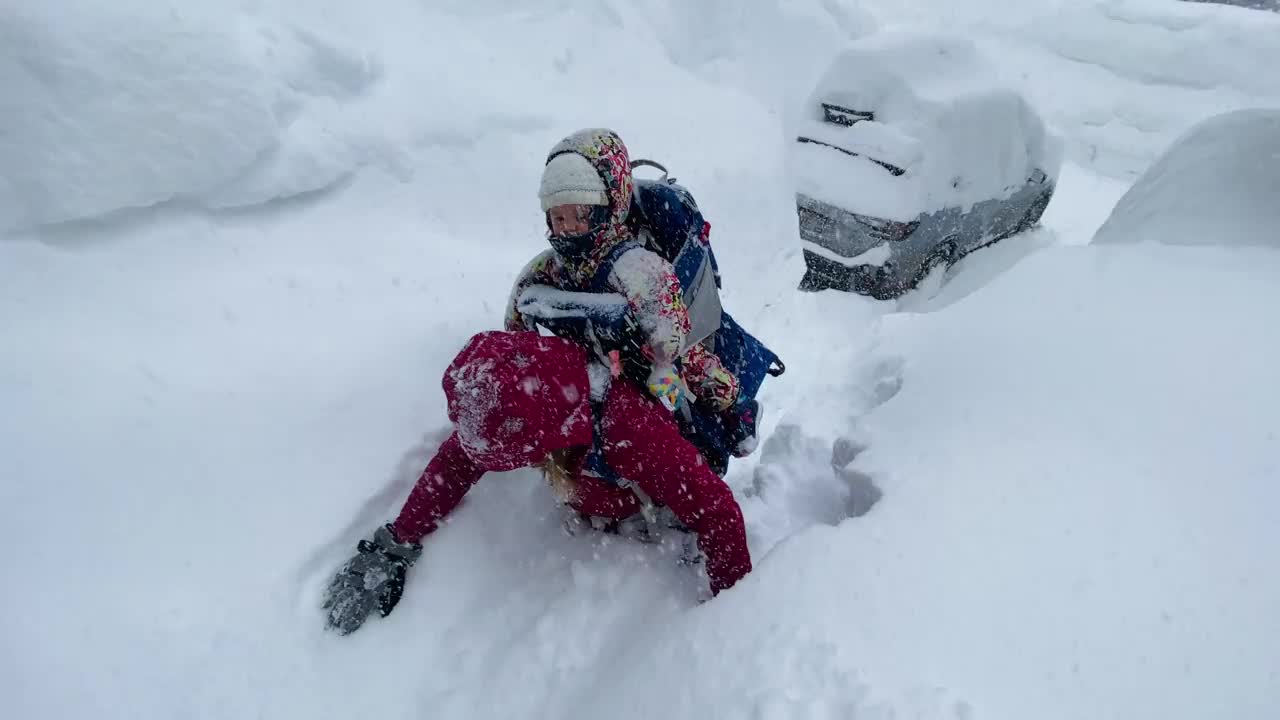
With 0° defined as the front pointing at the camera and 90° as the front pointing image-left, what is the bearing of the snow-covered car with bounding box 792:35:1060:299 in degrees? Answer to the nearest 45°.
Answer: approximately 225°

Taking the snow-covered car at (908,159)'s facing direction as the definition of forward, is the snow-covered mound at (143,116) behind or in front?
behind
